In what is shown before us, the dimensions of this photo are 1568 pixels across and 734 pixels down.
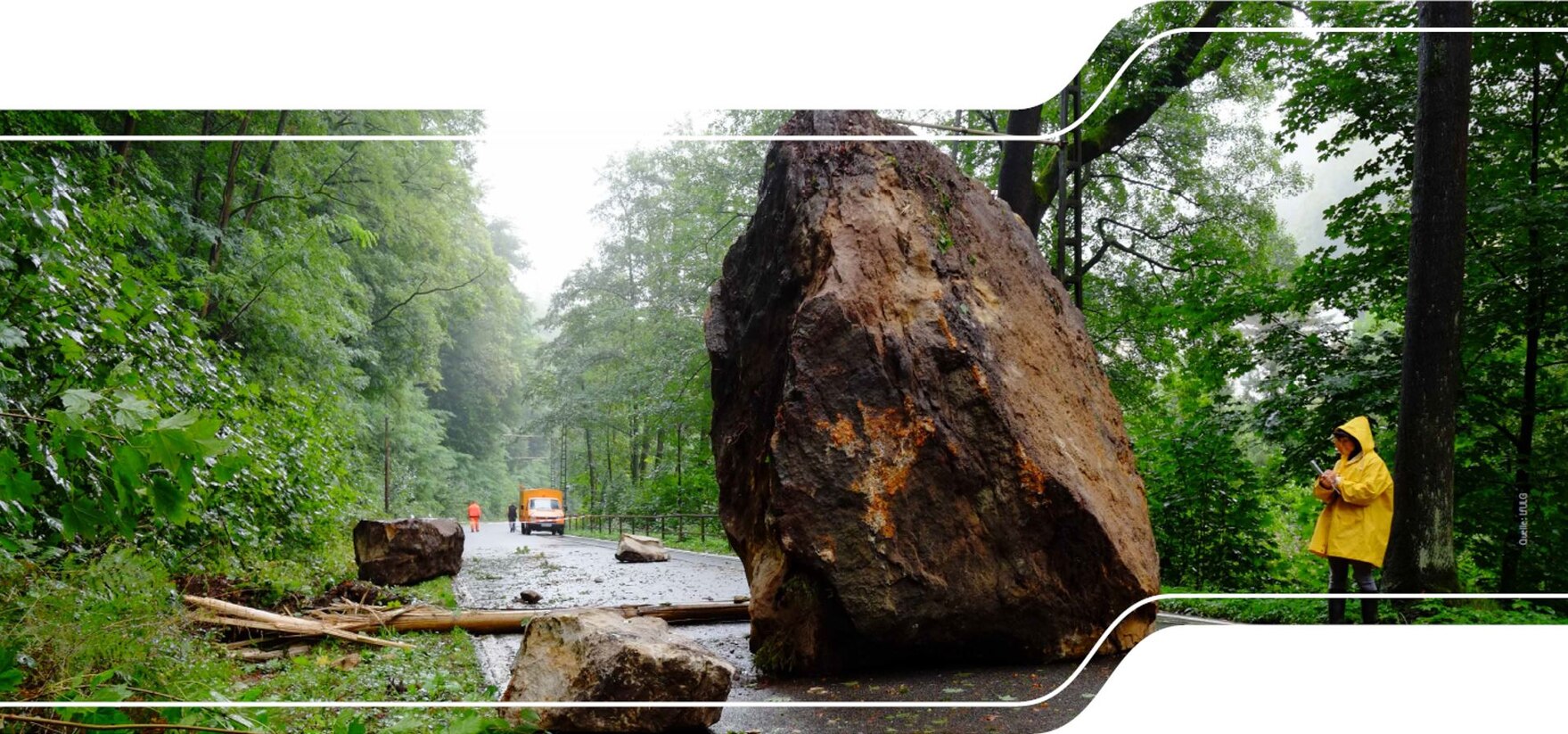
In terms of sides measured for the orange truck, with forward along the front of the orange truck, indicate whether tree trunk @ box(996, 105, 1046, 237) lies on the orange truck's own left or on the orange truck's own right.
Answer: on the orange truck's own left

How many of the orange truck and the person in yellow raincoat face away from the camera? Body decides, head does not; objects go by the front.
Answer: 0

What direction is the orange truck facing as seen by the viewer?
toward the camera

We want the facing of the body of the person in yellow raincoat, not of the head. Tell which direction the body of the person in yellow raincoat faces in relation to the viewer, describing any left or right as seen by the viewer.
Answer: facing the viewer and to the left of the viewer

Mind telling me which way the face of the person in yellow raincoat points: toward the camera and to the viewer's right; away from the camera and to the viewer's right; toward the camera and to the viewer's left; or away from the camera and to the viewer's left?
toward the camera and to the viewer's left
